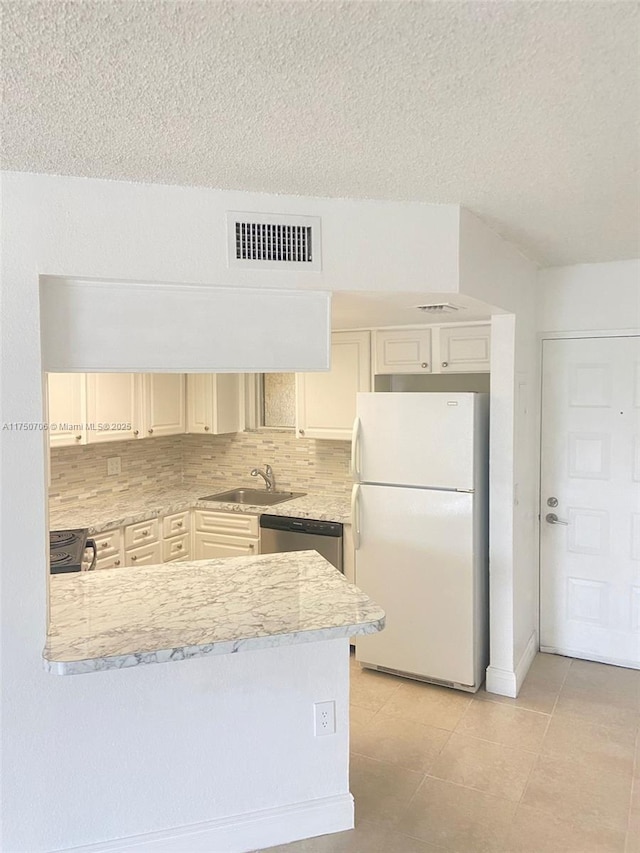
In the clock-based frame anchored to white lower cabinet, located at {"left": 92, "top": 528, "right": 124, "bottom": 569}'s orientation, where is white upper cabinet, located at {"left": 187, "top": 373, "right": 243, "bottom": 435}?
The white upper cabinet is roughly at 9 o'clock from the white lower cabinet.

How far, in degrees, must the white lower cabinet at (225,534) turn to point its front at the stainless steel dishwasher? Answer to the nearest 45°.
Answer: approximately 45° to its left

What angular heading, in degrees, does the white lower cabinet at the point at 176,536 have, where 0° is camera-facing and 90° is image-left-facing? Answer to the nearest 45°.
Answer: approximately 315°

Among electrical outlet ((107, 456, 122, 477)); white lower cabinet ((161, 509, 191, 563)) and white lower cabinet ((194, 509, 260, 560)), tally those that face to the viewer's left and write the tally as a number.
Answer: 0

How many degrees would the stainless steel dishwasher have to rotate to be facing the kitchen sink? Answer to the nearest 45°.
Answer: approximately 90° to its right

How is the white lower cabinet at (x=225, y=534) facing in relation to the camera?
toward the camera

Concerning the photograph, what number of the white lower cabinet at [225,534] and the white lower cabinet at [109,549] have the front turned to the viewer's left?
0

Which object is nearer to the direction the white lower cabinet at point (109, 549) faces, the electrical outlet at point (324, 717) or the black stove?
the electrical outlet

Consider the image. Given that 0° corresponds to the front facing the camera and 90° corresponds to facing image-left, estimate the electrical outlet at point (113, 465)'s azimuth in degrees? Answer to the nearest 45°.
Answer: approximately 315°

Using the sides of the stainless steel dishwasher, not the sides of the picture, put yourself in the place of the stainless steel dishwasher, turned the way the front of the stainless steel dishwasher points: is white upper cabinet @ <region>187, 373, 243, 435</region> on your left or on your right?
on your right

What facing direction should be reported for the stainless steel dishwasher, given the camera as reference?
facing the viewer and to the left of the viewer

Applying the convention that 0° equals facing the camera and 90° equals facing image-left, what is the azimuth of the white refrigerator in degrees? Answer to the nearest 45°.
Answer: approximately 45°
